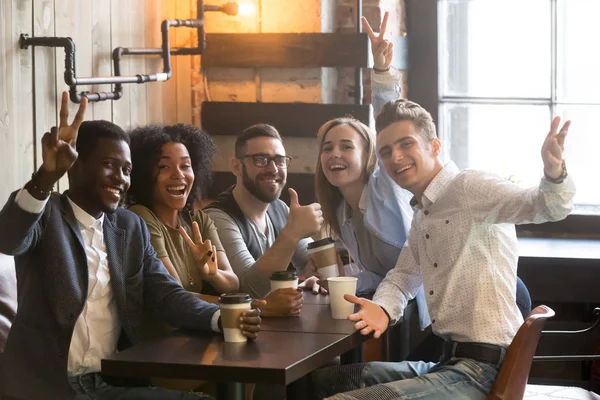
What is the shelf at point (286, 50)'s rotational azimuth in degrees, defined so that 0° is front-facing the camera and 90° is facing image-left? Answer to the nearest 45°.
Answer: approximately 0°

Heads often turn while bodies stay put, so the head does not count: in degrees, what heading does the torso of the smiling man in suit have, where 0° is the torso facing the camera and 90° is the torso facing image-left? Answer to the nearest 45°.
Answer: approximately 315°

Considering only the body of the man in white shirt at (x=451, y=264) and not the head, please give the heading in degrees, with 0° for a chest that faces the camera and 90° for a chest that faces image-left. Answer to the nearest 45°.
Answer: approximately 45°

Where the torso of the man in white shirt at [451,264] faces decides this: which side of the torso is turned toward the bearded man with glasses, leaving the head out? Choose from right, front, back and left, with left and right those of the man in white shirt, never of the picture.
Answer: right

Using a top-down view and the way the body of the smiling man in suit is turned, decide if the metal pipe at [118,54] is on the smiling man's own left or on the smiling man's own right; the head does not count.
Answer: on the smiling man's own left

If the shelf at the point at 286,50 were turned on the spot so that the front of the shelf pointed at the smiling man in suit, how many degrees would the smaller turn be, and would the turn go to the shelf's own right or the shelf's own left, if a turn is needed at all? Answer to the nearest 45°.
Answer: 0° — it already faces them

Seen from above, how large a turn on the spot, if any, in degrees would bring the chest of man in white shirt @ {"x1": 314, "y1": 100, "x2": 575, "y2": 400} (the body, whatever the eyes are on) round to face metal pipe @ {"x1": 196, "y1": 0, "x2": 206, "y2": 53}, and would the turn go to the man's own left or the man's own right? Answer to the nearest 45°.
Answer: approximately 90° to the man's own right

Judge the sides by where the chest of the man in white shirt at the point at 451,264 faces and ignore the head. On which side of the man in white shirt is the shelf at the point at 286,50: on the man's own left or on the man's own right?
on the man's own right

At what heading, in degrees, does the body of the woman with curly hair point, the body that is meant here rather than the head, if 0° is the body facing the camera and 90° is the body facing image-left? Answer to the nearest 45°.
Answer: approximately 315°

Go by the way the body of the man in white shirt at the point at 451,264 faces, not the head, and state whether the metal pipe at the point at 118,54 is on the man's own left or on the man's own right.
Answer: on the man's own right
